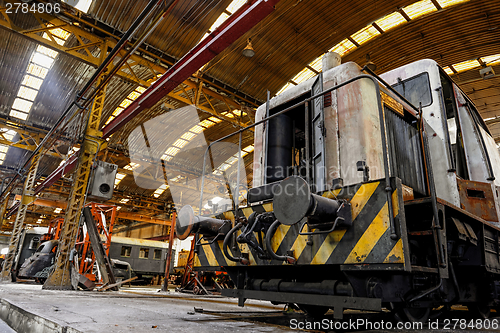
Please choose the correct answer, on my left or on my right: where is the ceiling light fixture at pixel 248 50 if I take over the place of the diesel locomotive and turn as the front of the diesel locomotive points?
on my right

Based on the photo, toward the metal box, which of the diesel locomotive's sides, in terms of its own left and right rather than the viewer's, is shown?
right

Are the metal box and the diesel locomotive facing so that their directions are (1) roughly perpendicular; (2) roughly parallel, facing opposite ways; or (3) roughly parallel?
roughly perpendicular

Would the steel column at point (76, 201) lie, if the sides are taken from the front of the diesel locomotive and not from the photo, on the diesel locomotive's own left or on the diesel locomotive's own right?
on the diesel locomotive's own right

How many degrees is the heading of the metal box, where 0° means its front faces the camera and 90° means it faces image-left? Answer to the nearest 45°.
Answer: approximately 0°

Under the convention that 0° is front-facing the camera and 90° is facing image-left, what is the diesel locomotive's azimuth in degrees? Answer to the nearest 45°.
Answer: approximately 45°

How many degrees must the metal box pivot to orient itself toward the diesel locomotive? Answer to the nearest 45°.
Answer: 0° — it already faces it

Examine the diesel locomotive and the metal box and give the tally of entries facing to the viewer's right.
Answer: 0
